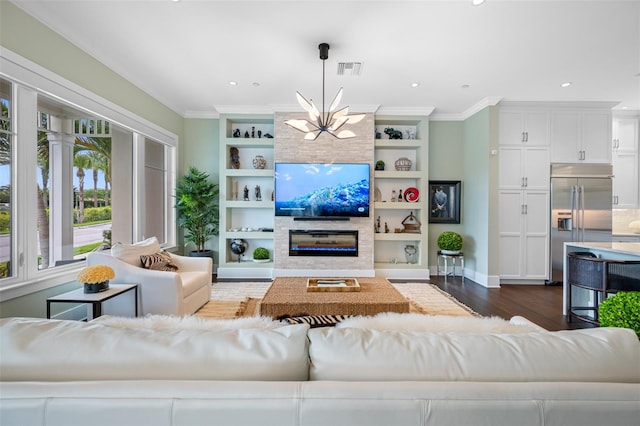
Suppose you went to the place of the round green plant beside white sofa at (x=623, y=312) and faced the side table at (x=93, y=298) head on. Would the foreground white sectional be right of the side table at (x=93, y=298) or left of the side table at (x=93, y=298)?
left

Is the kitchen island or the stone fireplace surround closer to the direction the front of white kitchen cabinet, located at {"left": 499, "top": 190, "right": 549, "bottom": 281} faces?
the kitchen island

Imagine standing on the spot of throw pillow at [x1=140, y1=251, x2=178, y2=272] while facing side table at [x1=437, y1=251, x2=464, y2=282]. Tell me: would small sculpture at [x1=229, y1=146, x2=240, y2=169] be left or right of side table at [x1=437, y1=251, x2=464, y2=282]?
left

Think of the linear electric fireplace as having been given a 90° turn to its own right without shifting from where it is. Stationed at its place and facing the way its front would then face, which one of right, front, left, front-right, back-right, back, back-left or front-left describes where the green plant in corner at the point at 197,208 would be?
front

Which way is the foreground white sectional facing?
away from the camera

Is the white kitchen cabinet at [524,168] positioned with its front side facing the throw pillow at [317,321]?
yes

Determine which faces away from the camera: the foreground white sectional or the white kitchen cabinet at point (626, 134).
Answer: the foreground white sectional

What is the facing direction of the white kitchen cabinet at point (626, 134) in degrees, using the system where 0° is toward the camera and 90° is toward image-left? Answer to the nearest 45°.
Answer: approximately 0°

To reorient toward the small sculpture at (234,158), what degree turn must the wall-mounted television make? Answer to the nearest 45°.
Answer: approximately 90° to its right
